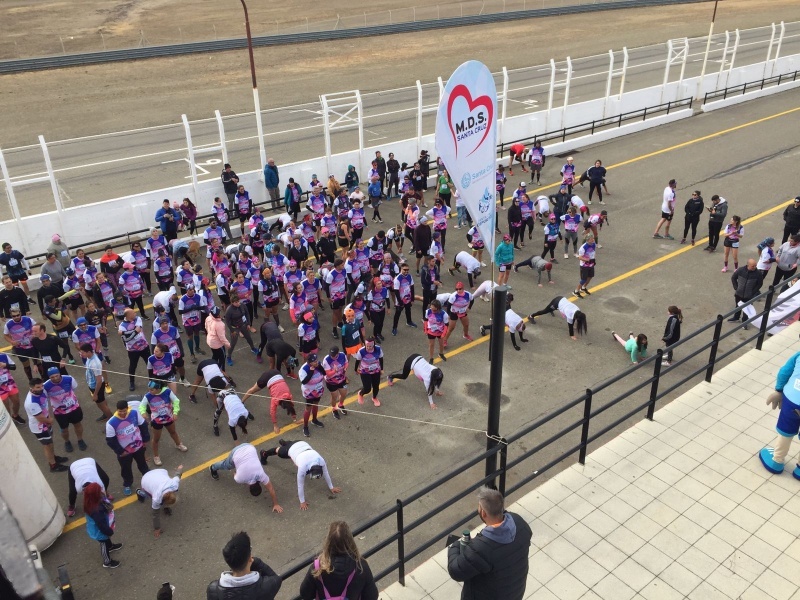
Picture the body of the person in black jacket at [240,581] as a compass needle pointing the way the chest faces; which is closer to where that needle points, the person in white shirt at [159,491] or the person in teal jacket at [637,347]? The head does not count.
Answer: the person in white shirt

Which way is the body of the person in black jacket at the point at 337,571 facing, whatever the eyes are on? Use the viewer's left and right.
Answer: facing away from the viewer

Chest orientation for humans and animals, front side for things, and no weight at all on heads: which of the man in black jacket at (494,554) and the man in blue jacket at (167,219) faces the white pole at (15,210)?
the man in black jacket at (494,554)

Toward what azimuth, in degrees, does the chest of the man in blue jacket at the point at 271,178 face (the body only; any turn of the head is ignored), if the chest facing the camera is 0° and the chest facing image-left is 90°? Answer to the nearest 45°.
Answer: approximately 315°

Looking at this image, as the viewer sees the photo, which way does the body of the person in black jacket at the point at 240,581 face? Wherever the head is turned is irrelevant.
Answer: away from the camera

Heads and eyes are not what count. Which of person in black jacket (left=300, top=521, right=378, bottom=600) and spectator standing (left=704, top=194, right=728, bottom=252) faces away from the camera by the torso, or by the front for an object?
the person in black jacket

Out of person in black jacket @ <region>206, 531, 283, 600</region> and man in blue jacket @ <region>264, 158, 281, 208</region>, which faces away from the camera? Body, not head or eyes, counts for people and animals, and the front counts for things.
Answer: the person in black jacket

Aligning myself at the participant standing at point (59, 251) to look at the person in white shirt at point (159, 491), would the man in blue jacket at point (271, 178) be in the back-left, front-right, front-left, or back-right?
back-left

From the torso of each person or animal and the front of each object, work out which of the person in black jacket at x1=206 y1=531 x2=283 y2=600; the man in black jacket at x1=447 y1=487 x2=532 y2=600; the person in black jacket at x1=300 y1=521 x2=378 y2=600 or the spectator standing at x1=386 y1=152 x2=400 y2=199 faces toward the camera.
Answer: the spectator standing

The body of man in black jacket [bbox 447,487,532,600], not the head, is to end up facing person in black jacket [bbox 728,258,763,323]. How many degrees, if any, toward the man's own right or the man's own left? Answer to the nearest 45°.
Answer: approximately 90° to the man's own right

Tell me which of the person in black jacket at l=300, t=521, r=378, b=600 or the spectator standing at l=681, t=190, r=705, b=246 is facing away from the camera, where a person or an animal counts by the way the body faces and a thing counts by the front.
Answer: the person in black jacket

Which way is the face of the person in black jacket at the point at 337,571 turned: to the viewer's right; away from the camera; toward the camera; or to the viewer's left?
away from the camera

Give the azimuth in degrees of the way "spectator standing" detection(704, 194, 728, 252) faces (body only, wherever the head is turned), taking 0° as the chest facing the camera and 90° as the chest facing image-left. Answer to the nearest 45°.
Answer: approximately 45°

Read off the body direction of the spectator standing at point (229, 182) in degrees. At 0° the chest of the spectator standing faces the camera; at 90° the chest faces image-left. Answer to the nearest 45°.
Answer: approximately 315°
